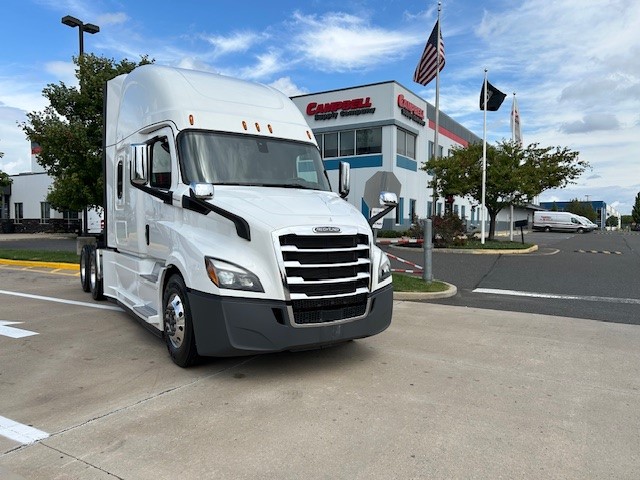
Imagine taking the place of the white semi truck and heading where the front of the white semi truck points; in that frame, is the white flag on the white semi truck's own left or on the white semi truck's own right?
on the white semi truck's own left

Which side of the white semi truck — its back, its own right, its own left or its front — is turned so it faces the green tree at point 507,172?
left

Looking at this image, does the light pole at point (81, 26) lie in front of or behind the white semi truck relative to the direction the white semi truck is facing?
behind

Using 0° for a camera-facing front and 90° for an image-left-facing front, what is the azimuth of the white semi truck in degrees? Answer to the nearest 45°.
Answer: approximately 315°

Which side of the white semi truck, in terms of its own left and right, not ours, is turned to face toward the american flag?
left

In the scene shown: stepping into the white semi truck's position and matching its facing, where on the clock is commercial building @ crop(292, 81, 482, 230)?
The commercial building is roughly at 8 o'clock from the white semi truck.

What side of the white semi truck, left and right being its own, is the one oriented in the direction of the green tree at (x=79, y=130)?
back

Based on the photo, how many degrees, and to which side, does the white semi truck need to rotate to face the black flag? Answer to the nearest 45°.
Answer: approximately 90° to its left
